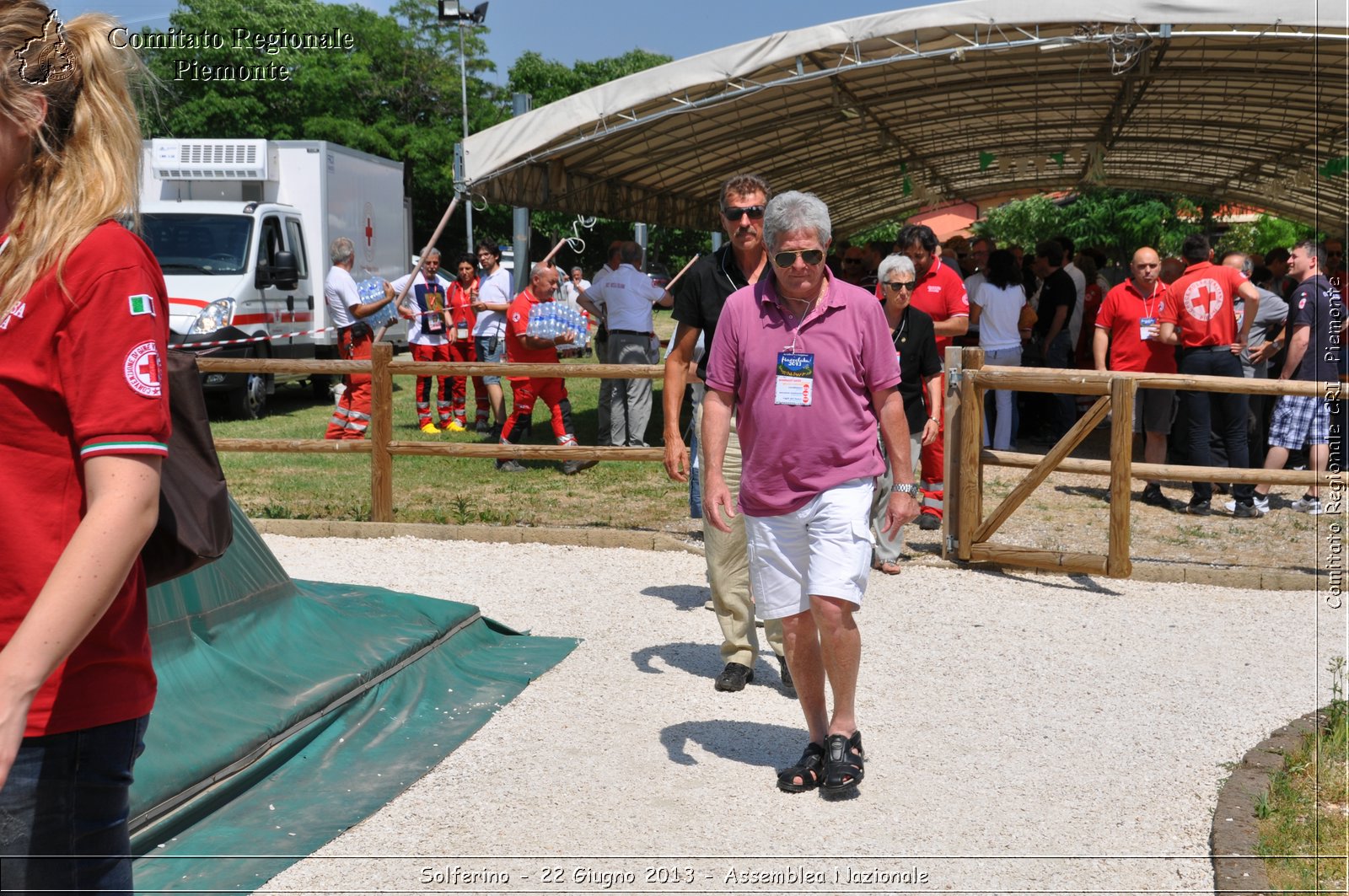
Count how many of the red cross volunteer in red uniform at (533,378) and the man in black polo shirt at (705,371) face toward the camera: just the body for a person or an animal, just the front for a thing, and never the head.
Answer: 1

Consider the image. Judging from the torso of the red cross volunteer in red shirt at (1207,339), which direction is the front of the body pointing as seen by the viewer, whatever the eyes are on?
away from the camera

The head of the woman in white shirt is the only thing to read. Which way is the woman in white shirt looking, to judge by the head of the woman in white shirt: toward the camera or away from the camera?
away from the camera

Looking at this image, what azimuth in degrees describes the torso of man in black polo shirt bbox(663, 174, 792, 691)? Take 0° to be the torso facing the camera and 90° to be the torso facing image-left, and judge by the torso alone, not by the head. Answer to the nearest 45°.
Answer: approximately 0°

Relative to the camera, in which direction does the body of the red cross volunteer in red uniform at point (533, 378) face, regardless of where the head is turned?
to the viewer's right

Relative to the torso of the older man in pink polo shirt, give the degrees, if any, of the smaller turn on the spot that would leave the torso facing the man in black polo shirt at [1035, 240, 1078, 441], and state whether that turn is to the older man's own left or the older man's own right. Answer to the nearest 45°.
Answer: approximately 180°

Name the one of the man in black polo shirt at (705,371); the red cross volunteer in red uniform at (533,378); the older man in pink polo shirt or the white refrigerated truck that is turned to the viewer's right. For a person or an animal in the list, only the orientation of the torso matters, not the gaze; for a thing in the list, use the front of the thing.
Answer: the red cross volunteer in red uniform

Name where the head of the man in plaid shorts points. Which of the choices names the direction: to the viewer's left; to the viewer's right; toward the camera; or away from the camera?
to the viewer's left
